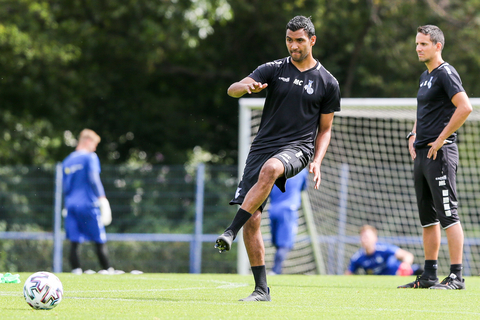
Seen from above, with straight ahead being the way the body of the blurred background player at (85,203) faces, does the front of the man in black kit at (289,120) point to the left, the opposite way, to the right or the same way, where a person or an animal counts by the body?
the opposite way

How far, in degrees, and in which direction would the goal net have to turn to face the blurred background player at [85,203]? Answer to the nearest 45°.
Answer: approximately 45° to its right

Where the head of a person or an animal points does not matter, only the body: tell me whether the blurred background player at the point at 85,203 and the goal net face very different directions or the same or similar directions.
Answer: very different directions

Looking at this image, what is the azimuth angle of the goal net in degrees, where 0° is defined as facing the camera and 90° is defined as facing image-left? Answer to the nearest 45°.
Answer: approximately 0°

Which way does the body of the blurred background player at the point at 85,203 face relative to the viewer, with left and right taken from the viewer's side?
facing away from the viewer and to the right of the viewer

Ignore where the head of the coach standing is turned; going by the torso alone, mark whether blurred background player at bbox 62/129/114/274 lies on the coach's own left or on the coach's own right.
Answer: on the coach's own right
